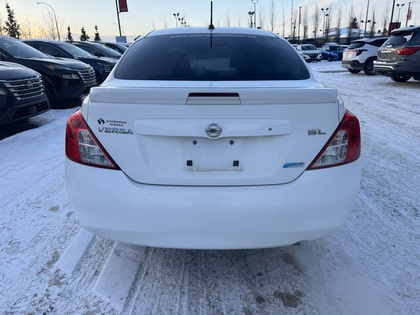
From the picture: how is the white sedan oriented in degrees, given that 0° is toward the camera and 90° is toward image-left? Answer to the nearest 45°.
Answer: approximately 180°

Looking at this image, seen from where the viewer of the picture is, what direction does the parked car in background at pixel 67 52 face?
facing the viewer and to the right of the viewer

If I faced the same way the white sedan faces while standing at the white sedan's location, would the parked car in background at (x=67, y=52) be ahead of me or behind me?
ahead

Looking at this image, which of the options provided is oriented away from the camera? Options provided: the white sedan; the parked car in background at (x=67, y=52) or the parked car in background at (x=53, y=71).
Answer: the white sedan

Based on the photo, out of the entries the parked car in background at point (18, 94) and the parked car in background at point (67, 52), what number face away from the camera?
0

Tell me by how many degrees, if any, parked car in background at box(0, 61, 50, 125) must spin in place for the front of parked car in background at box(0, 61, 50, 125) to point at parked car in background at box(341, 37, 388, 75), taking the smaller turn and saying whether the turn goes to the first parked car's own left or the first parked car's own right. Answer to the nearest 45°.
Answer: approximately 45° to the first parked car's own left

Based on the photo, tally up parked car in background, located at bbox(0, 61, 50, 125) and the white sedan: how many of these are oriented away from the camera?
1

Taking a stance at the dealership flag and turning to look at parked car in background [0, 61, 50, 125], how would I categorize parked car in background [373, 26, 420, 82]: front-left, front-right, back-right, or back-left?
front-left

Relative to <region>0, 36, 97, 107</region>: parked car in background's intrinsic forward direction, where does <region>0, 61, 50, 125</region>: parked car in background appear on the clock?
<region>0, 61, 50, 125</region>: parked car in background is roughly at 2 o'clock from <region>0, 36, 97, 107</region>: parked car in background.

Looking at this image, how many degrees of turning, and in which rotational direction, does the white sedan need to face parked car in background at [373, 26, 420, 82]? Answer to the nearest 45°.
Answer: approximately 45° to its right

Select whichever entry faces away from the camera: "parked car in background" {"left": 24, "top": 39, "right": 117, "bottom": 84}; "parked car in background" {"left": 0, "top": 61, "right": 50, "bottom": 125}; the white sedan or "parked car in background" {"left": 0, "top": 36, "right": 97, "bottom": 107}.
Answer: the white sedan

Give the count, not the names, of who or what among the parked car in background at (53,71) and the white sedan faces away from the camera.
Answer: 1

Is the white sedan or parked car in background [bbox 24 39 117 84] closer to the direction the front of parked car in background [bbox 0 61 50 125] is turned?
the white sedan

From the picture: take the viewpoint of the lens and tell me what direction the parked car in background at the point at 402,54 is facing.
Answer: facing away from the viewer and to the right of the viewer

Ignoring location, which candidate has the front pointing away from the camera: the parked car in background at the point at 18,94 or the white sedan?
the white sedan

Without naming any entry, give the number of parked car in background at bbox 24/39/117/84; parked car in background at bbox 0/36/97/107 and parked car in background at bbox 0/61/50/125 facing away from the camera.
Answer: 0

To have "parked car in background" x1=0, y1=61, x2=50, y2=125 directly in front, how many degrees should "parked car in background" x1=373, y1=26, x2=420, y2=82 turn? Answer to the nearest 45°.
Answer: approximately 180°

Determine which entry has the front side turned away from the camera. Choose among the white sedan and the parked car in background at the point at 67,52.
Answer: the white sedan

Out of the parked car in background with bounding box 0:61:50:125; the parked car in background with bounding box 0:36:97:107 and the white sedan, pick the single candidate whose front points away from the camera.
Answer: the white sedan

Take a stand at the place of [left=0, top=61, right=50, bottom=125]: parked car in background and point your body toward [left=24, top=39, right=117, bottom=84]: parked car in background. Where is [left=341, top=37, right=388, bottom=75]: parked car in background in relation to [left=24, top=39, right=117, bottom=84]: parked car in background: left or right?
right
